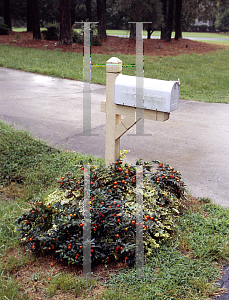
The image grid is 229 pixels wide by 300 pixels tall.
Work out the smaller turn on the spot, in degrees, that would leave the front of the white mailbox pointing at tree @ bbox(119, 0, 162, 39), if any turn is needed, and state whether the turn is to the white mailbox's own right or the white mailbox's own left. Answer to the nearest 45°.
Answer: approximately 135° to the white mailbox's own left
